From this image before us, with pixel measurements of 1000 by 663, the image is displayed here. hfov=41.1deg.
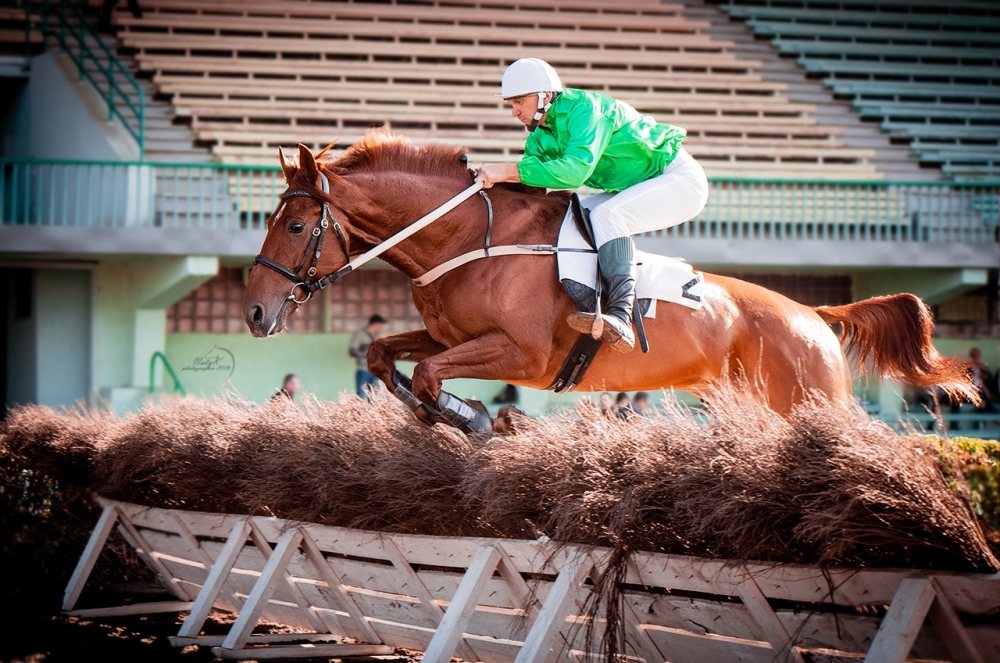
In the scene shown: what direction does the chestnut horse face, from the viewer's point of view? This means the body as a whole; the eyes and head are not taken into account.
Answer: to the viewer's left

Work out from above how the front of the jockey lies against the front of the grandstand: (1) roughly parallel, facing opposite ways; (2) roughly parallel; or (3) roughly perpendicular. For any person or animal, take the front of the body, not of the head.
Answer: roughly perpendicular

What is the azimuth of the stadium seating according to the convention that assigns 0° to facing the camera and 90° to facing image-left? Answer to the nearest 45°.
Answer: approximately 0°

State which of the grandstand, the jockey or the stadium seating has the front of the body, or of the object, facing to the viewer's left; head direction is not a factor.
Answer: the jockey

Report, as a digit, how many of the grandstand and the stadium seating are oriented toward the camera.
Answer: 2

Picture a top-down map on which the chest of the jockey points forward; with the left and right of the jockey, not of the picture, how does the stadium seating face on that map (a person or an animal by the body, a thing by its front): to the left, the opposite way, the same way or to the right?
to the left

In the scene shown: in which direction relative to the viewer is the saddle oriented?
to the viewer's left

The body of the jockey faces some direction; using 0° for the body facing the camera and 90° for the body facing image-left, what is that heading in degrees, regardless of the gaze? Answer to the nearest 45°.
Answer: approximately 90°

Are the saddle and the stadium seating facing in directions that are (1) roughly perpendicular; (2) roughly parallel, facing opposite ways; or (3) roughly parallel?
roughly perpendicular

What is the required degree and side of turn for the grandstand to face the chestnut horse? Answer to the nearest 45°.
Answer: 0° — it already faces it
